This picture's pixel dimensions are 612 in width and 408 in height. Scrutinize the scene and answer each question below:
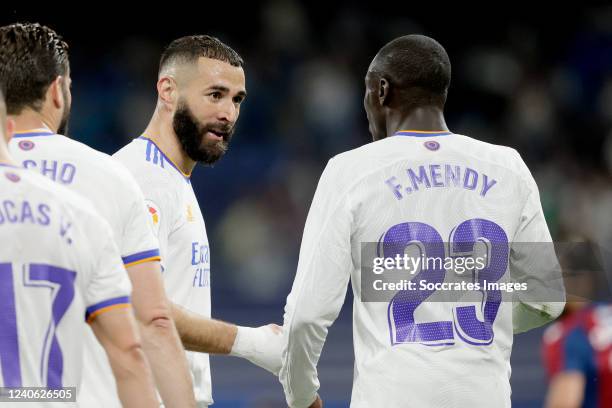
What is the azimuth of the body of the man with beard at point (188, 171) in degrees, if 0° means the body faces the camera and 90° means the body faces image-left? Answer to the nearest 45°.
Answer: approximately 315°
